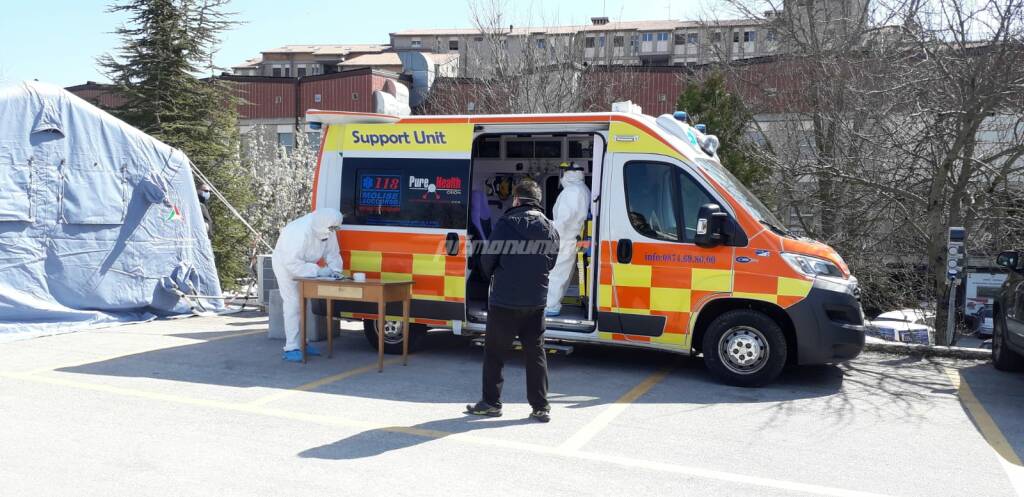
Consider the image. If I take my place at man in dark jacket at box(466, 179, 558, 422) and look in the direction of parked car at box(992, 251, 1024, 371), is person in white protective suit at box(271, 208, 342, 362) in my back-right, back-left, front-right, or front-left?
back-left

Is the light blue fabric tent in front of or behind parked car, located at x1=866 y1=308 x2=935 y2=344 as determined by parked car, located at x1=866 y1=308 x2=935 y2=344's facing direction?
in front

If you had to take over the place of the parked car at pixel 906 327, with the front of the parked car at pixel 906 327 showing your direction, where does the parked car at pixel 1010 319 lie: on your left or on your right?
on your left
